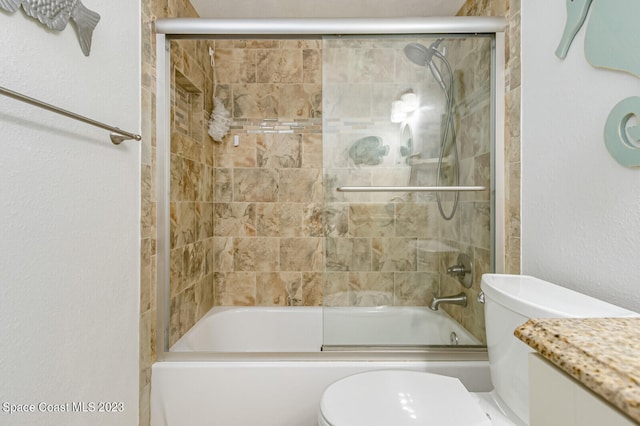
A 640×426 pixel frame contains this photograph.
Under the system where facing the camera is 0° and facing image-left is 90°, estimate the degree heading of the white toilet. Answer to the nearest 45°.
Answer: approximately 90°

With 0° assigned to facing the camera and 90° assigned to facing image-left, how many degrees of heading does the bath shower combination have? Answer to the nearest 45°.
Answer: approximately 0°

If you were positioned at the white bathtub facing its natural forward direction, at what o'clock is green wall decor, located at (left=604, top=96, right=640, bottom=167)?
The green wall decor is roughly at 10 o'clock from the white bathtub.
